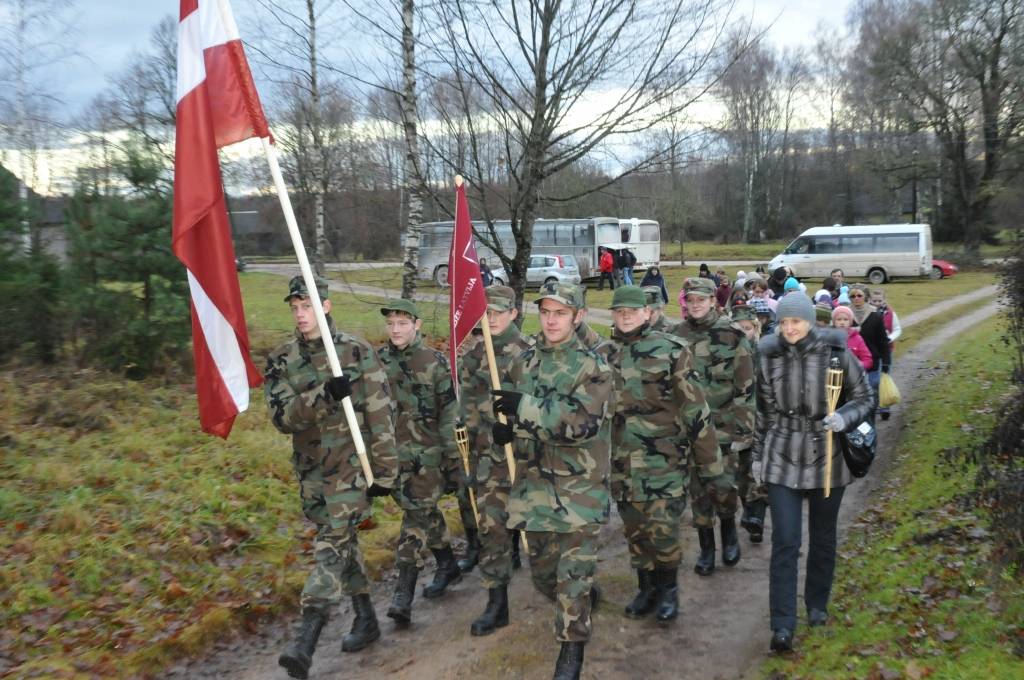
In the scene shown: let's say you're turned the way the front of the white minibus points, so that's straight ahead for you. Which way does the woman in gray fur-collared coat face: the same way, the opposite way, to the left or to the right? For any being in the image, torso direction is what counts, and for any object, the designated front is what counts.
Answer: to the left

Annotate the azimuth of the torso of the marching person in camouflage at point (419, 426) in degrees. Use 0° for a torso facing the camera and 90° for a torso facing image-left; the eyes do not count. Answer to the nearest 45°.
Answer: approximately 45°

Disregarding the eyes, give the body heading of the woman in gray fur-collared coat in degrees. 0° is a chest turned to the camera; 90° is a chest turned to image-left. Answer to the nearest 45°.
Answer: approximately 0°

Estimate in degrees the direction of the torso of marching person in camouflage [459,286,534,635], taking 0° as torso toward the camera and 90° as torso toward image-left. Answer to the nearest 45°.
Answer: approximately 45°

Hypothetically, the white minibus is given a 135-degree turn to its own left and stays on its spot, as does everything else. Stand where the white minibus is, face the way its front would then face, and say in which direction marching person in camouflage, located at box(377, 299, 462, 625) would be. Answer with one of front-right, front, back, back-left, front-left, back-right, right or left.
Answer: front-right

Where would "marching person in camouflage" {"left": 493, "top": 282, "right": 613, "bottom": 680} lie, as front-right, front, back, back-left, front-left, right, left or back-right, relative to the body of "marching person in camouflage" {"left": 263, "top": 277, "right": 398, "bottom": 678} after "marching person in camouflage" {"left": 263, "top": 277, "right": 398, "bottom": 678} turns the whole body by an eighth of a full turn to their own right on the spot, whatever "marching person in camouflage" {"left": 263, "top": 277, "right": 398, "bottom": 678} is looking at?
back-left

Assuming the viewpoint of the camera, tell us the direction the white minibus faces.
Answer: facing to the left of the viewer

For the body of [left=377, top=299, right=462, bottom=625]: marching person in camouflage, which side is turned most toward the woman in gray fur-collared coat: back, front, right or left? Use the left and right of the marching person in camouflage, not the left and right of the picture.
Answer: left

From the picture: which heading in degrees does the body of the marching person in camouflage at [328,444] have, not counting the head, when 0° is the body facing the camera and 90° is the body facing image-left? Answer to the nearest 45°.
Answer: approximately 45°

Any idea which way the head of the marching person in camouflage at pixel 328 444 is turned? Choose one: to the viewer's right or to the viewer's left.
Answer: to the viewer's left

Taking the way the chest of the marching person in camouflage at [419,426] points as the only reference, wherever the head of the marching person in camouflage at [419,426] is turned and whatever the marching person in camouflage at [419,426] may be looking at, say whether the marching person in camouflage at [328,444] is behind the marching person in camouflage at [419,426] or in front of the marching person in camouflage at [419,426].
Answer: in front

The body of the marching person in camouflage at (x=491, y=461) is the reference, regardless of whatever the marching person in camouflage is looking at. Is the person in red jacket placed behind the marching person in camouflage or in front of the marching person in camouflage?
behind

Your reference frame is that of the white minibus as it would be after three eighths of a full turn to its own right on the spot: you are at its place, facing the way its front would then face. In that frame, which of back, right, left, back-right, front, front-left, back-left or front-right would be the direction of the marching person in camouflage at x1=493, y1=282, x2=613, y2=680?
back-right
